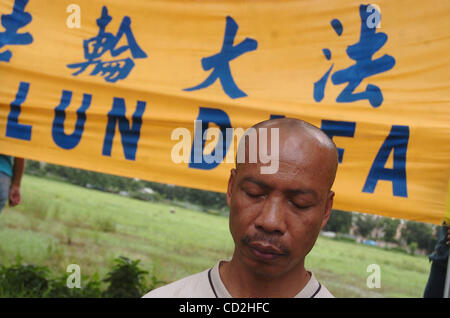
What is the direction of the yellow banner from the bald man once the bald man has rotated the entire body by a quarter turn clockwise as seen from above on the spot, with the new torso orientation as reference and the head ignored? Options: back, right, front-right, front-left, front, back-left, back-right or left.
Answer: right

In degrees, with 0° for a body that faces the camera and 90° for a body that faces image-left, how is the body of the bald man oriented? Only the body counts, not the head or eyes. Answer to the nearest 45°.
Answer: approximately 0°

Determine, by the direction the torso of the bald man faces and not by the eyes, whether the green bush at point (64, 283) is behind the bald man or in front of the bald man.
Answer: behind

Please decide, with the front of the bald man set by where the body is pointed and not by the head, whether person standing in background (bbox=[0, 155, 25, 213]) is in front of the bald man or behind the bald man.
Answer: behind

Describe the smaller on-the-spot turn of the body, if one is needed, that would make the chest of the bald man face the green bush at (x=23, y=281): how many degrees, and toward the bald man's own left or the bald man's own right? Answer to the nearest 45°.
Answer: approximately 135° to the bald man's own right

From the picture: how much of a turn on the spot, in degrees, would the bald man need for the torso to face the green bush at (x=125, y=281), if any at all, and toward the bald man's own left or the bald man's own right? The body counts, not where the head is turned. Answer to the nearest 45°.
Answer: approximately 180°
